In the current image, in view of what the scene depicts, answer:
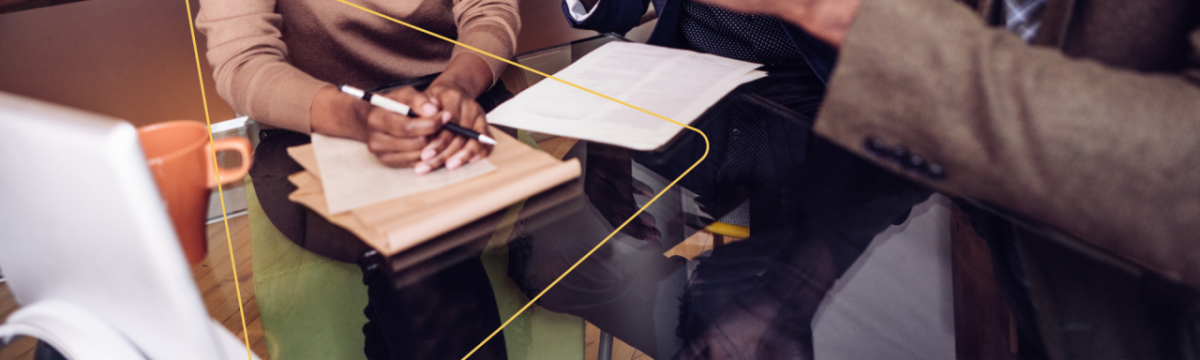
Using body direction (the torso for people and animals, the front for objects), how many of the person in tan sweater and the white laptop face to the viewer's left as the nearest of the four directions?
0

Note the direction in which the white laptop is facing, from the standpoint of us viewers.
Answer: facing away from the viewer and to the right of the viewer

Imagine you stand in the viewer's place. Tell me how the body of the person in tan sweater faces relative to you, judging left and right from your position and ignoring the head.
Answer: facing the viewer and to the right of the viewer
